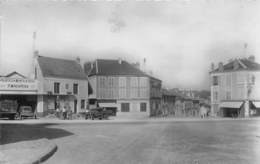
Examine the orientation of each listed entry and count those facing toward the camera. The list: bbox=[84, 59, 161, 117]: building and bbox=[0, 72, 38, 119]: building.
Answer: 2

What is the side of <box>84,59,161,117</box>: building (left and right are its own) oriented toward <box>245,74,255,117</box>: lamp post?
left

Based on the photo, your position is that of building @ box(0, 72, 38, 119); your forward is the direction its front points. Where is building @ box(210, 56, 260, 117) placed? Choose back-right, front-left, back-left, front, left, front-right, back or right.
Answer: left

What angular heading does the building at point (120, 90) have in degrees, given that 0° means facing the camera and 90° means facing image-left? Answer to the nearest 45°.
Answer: approximately 0°

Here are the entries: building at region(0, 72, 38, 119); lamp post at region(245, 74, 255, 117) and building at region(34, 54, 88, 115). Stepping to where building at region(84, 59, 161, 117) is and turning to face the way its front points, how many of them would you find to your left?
1

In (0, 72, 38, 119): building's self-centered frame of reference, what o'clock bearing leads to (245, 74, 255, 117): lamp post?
The lamp post is roughly at 9 o'clock from the building.

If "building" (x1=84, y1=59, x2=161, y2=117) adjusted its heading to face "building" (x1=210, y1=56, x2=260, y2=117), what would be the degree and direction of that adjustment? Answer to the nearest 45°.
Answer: approximately 90° to its left
